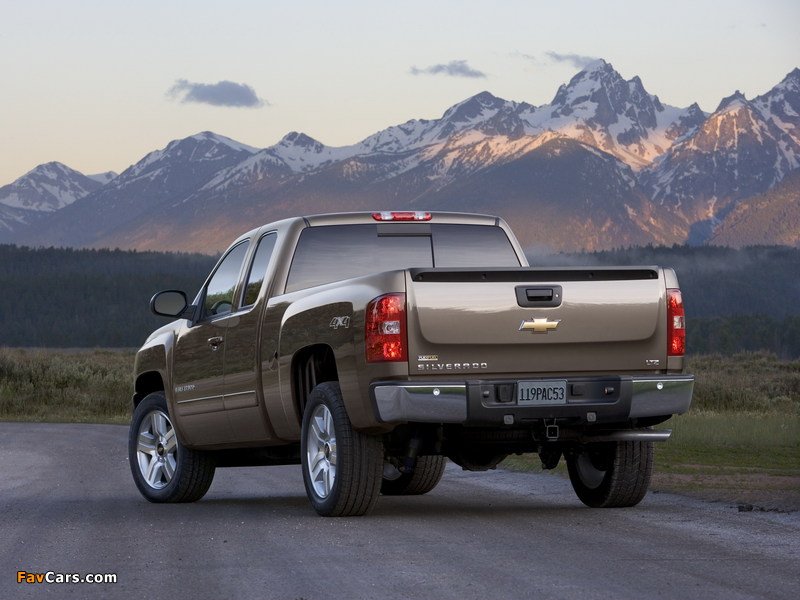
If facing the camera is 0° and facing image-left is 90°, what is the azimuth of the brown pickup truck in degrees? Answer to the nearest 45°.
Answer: approximately 135°
